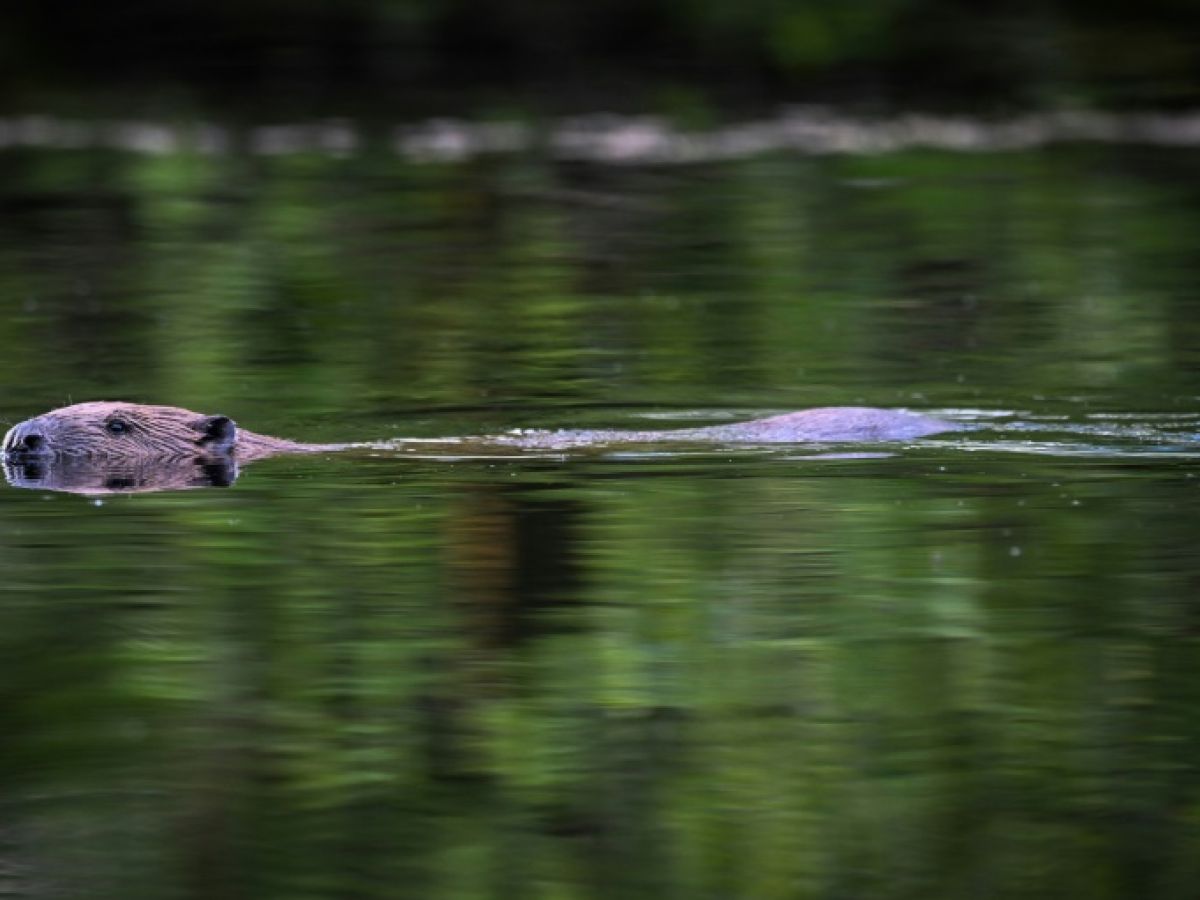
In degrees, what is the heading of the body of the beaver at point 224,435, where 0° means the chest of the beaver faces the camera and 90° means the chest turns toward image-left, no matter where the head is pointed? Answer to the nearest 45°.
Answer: approximately 90°
